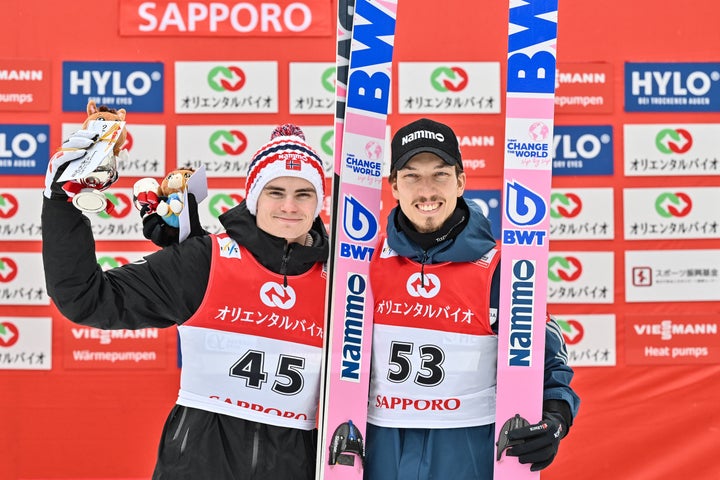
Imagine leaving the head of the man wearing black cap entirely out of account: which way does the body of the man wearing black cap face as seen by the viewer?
toward the camera

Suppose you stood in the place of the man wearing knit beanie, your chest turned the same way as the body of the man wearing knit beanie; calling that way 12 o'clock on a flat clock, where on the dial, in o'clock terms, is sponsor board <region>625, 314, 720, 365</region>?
The sponsor board is roughly at 8 o'clock from the man wearing knit beanie.

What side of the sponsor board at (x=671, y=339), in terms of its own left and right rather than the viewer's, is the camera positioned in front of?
front

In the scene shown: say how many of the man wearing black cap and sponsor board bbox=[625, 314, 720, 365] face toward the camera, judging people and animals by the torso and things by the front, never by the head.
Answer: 2

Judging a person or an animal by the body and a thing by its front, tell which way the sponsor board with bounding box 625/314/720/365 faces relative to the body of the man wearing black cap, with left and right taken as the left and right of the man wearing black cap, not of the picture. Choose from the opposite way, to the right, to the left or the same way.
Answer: the same way

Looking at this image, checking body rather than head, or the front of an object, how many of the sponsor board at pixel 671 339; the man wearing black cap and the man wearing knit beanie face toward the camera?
3

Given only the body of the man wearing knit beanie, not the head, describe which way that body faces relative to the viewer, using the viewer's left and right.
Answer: facing the viewer

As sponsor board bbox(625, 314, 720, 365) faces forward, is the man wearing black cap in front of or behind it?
in front

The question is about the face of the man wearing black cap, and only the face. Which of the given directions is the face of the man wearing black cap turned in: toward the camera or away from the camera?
toward the camera

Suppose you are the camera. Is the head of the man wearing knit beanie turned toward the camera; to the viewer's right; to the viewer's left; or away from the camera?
toward the camera

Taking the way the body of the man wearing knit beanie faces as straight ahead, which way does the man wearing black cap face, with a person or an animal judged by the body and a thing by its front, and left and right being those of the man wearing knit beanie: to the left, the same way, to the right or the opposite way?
the same way

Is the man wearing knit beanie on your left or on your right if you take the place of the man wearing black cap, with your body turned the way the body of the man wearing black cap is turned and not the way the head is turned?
on your right

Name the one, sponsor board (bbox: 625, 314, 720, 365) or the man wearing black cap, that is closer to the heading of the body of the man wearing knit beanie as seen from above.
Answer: the man wearing black cap

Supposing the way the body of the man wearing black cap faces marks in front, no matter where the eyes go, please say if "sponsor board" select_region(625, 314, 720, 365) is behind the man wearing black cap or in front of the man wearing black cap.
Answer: behind

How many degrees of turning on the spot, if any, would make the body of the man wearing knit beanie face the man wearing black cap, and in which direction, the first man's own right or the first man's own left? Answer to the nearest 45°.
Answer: approximately 90° to the first man's own left
